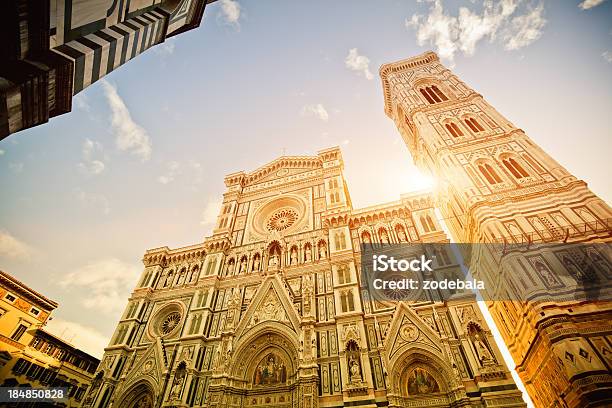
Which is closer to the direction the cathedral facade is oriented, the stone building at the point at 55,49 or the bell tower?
the stone building

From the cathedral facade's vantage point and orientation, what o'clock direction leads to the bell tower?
The bell tower is roughly at 10 o'clock from the cathedral facade.

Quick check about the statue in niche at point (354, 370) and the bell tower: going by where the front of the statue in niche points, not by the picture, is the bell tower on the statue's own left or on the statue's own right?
on the statue's own left

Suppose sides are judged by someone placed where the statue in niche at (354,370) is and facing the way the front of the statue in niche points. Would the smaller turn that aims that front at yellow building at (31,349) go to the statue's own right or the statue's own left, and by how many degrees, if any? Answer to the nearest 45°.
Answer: approximately 90° to the statue's own right

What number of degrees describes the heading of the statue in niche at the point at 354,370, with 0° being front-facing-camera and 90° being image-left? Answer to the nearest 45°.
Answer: approximately 0°

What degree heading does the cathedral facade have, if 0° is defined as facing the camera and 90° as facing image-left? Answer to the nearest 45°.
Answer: approximately 0°

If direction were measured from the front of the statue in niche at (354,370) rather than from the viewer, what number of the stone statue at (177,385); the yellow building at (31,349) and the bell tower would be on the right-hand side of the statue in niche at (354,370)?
2

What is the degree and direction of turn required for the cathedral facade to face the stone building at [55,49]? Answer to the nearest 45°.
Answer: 0° — it already faces it

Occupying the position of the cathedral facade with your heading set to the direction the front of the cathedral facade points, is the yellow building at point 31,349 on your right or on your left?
on your right

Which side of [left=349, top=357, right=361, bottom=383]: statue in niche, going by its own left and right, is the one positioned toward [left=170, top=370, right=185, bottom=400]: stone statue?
right

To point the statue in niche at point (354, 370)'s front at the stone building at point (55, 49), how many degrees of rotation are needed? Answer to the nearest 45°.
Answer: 0° — it already faces it
